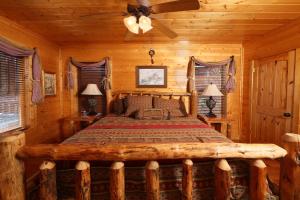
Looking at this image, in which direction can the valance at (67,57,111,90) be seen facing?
toward the camera

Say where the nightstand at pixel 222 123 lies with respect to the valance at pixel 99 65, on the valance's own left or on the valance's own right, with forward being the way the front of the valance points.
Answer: on the valance's own left

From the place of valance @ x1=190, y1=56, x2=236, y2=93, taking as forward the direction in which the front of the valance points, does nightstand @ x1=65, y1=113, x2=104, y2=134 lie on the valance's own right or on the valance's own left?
on the valance's own right

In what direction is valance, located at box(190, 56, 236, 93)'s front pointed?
toward the camera

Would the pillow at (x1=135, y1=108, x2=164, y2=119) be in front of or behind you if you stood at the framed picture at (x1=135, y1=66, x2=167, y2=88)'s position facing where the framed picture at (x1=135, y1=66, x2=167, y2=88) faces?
in front

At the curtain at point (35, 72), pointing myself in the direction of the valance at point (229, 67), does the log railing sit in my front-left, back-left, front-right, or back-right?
front-right

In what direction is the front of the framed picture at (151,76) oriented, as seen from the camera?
facing the viewer

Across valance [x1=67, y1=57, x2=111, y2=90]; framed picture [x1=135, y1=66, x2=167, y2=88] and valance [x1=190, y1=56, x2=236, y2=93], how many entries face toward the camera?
3

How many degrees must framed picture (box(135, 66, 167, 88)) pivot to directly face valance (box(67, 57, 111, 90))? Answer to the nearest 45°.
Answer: approximately 90° to its right

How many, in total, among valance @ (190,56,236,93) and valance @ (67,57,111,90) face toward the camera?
2

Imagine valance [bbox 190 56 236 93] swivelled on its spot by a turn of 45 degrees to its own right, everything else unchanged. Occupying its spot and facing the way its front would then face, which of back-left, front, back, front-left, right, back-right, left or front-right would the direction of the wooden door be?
left

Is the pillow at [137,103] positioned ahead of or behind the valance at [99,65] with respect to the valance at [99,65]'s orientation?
ahead

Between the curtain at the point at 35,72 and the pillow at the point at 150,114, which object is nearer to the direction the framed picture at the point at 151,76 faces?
the pillow

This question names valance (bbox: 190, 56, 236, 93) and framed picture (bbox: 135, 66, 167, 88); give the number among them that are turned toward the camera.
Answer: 2

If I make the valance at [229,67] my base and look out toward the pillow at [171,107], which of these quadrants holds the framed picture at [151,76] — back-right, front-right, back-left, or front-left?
front-right
